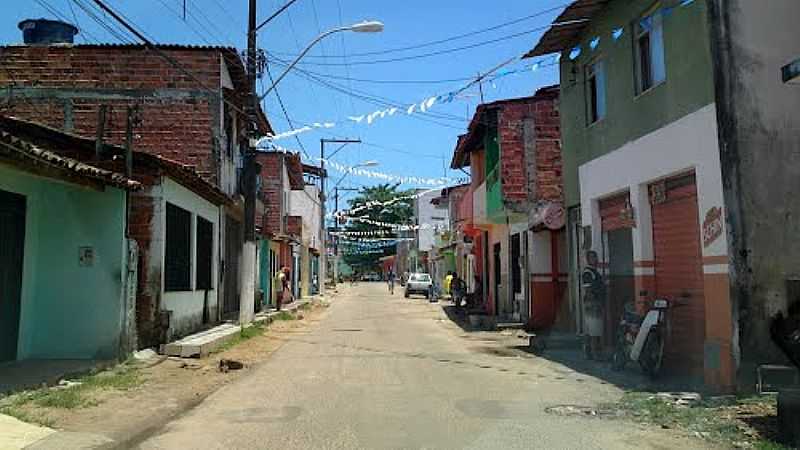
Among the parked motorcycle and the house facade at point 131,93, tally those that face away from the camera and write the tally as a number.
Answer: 0

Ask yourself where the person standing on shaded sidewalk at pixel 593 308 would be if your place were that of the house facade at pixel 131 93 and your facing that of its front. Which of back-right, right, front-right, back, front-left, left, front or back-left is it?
front-right

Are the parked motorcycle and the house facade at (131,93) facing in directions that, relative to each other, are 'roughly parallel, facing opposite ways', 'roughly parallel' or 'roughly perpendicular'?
roughly perpendicular

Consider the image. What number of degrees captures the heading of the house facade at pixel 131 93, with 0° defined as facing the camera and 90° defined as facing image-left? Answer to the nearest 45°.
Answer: approximately 270°

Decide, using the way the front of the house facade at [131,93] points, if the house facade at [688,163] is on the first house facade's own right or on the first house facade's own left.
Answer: on the first house facade's own right

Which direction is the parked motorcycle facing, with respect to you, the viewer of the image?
facing the viewer and to the right of the viewer

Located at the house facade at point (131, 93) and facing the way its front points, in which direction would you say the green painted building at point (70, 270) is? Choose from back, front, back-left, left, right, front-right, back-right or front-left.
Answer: right
